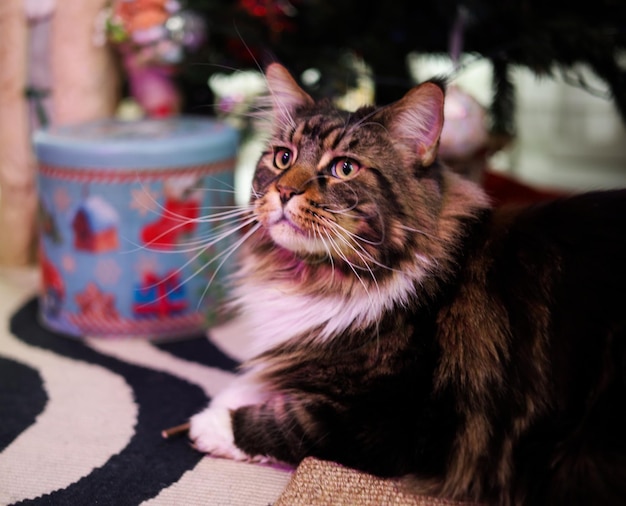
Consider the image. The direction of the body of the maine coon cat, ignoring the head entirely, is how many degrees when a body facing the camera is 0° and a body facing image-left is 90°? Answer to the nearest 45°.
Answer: approximately 90°

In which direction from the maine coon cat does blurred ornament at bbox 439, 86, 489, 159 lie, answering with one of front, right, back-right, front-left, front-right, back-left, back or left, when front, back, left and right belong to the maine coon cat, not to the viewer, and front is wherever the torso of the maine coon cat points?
right

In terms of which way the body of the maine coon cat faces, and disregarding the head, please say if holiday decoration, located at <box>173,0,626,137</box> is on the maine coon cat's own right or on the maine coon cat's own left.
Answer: on the maine coon cat's own right

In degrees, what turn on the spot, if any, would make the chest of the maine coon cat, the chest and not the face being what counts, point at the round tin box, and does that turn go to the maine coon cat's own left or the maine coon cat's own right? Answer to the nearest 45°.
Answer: approximately 45° to the maine coon cat's own right

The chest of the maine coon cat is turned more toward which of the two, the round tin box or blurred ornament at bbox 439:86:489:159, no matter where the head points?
the round tin box

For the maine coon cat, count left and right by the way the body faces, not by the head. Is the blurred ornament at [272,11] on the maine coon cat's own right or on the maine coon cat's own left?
on the maine coon cat's own right
